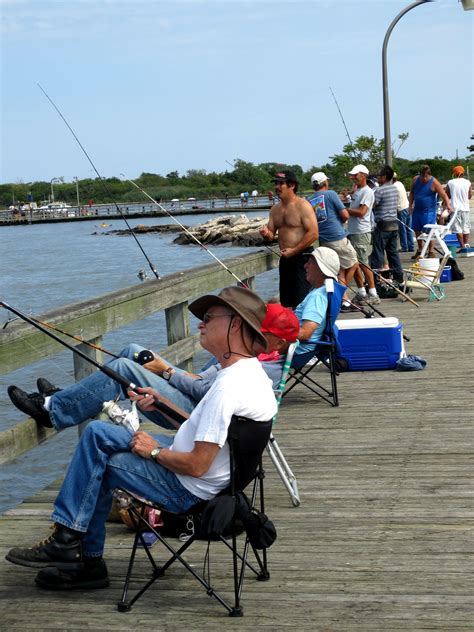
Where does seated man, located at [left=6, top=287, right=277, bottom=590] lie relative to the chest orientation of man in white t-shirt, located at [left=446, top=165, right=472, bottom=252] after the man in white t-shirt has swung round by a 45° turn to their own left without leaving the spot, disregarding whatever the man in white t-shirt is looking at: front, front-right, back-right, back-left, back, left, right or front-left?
back-left

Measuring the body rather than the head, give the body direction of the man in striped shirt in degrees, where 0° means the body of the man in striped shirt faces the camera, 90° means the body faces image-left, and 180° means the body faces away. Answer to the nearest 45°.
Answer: approximately 135°

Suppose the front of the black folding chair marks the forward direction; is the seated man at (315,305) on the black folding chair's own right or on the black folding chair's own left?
on the black folding chair's own right

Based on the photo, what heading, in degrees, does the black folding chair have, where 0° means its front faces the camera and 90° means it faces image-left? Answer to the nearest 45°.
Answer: approximately 90°

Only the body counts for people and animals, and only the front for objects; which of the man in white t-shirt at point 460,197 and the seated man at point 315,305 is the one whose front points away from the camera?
the man in white t-shirt

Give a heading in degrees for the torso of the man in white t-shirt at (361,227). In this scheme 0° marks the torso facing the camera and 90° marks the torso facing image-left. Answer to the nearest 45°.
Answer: approximately 90°

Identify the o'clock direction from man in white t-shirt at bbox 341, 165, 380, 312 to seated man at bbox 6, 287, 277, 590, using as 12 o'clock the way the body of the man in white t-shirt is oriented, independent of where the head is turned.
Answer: The seated man is roughly at 9 o'clock from the man in white t-shirt.

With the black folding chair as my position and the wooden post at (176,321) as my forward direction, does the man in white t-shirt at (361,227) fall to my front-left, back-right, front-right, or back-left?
front-right

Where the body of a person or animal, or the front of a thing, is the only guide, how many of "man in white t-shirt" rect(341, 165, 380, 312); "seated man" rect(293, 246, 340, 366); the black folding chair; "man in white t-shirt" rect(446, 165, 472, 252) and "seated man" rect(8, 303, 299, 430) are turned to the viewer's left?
4

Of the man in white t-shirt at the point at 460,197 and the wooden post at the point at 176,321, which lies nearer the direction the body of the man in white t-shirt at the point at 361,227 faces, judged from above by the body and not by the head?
the wooden post

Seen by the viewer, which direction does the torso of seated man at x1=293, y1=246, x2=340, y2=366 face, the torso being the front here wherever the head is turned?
to the viewer's left

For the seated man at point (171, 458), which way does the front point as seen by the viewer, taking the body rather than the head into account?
to the viewer's left
